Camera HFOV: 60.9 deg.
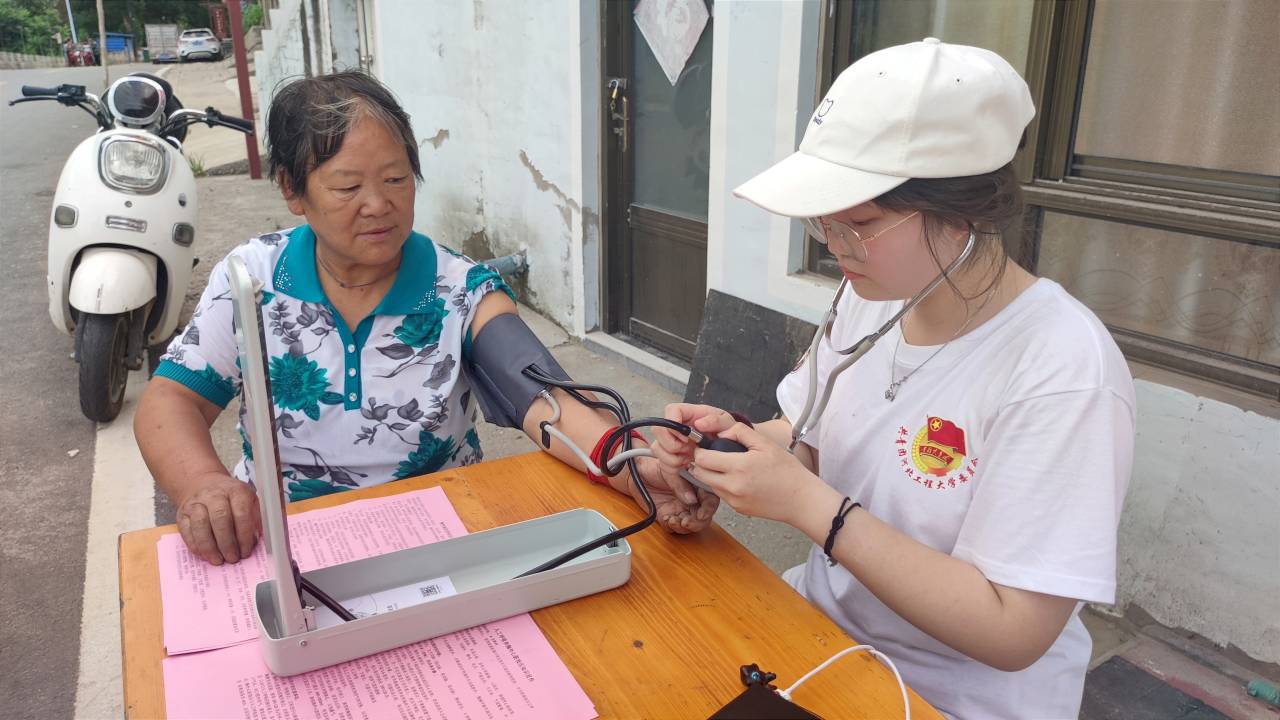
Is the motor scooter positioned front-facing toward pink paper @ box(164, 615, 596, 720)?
yes

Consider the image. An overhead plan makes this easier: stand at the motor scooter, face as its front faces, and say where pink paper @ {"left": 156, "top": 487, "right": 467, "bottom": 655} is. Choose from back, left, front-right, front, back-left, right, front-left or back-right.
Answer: front

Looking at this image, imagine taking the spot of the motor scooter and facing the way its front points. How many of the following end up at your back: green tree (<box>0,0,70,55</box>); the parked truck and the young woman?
2

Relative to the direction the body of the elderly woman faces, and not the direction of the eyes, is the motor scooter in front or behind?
behind

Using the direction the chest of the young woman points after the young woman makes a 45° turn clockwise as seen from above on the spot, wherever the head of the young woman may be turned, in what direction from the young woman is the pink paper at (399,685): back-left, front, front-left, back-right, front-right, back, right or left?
front-left

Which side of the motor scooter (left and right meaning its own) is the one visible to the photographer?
front

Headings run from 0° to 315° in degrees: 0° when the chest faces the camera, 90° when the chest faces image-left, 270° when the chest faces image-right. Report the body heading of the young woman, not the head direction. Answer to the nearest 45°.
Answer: approximately 45°

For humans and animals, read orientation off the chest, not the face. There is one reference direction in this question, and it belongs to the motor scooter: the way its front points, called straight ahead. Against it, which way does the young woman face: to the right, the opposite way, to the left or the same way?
to the right

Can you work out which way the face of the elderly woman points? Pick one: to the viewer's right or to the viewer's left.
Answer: to the viewer's right

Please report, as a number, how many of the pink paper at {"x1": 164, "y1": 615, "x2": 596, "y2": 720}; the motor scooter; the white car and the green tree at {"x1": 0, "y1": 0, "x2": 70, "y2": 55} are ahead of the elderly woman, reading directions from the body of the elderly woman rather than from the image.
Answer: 1

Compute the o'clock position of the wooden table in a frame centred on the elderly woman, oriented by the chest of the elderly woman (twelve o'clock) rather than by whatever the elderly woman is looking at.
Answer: The wooden table is roughly at 11 o'clock from the elderly woman.

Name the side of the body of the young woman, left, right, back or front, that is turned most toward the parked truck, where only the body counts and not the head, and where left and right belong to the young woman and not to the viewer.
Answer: right

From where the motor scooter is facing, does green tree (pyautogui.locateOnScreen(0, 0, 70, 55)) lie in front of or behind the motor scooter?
behind

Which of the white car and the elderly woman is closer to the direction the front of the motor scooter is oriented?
the elderly woman

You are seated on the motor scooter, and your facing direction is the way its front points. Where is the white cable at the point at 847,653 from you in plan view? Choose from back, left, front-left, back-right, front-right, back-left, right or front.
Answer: front

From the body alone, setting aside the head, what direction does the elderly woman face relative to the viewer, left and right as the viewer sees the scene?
facing the viewer

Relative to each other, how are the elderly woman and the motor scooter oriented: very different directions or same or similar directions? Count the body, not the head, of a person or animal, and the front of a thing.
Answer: same or similar directions
